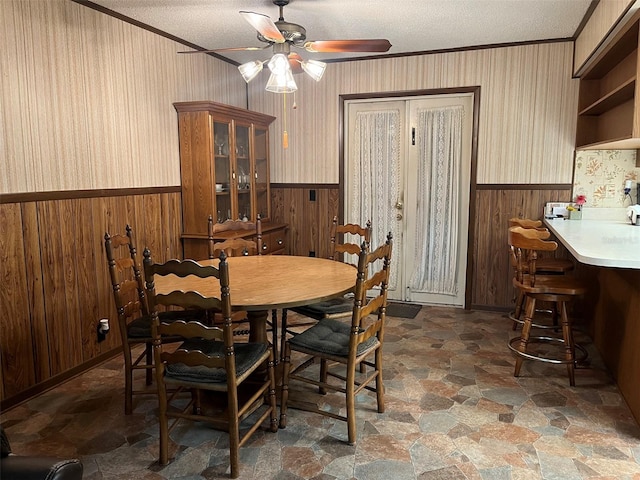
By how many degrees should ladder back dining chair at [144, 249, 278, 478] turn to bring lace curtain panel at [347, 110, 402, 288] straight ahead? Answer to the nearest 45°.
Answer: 0° — it already faces it

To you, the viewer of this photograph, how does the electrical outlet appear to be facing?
facing the viewer and to the right of the viewer

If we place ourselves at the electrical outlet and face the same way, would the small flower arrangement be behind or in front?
in front

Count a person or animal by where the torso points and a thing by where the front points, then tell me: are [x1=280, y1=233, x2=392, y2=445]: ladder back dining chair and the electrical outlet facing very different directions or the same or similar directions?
very different directions

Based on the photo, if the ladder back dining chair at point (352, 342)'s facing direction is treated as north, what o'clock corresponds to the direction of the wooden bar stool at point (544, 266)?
The wooden bar stool is roughly at 3 o'clock from the ladder back dining chair.

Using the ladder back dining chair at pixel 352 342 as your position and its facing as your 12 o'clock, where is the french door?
The french door is roughly at 2 o'clock from the ladder back dining chair.

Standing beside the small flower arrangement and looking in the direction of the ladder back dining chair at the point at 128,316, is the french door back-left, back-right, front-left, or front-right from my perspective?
front-right

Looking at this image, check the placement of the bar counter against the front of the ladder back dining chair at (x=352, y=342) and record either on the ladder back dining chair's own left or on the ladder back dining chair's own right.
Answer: on the ladder back dining chair's own right

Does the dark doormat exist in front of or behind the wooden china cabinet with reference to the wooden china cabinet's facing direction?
in front

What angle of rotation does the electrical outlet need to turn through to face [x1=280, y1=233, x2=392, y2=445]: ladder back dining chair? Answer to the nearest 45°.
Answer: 0° — it already faces it

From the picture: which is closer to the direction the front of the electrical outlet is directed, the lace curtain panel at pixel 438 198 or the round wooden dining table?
the round wooden dining table

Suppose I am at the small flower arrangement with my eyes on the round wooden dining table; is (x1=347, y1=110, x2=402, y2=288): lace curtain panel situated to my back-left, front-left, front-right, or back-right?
front-right

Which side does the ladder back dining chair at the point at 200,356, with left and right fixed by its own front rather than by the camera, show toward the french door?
front

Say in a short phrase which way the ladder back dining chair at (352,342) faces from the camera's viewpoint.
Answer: facing away from the viewer and to the left of the viewer

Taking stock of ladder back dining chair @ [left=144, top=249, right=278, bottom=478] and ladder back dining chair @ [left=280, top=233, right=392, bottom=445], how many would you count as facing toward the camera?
0

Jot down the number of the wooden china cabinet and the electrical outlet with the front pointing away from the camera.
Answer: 0

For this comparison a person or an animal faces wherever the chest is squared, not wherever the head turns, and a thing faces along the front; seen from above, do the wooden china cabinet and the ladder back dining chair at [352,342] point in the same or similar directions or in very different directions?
very different directions

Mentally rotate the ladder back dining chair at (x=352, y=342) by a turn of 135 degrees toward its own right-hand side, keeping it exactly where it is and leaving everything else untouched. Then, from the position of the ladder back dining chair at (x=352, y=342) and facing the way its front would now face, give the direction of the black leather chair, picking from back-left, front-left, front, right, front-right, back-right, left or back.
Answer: back-right
